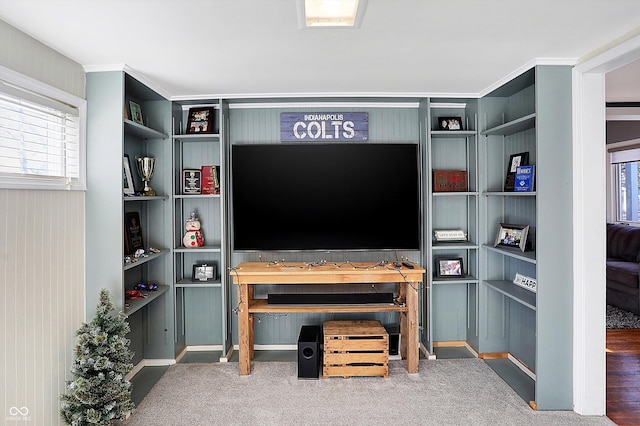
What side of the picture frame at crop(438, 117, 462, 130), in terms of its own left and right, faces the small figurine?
right

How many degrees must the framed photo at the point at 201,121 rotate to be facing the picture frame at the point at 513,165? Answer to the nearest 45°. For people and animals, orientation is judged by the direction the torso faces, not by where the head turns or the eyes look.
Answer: approximately 90° to its left

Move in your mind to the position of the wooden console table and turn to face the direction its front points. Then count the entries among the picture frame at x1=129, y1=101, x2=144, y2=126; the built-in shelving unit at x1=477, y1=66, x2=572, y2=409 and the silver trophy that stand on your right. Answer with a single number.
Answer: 2

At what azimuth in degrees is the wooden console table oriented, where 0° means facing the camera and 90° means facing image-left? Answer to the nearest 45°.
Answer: approximately 0°

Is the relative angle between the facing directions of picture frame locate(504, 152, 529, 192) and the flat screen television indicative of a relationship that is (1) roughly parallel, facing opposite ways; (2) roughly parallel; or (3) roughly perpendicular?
roughly perpendicular

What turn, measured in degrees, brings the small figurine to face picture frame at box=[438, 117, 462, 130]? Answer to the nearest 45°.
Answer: approximately 90° to its left

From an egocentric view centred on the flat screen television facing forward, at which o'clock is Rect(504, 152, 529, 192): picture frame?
The picture frame is roughly at 9 o'clock from the flat screen television.
